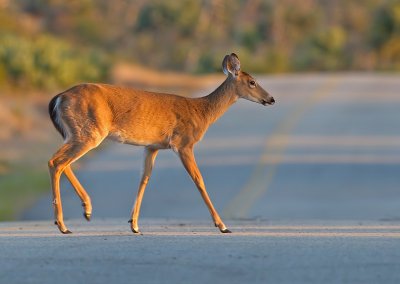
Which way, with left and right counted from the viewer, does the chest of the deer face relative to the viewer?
facing to the right of the viewer
